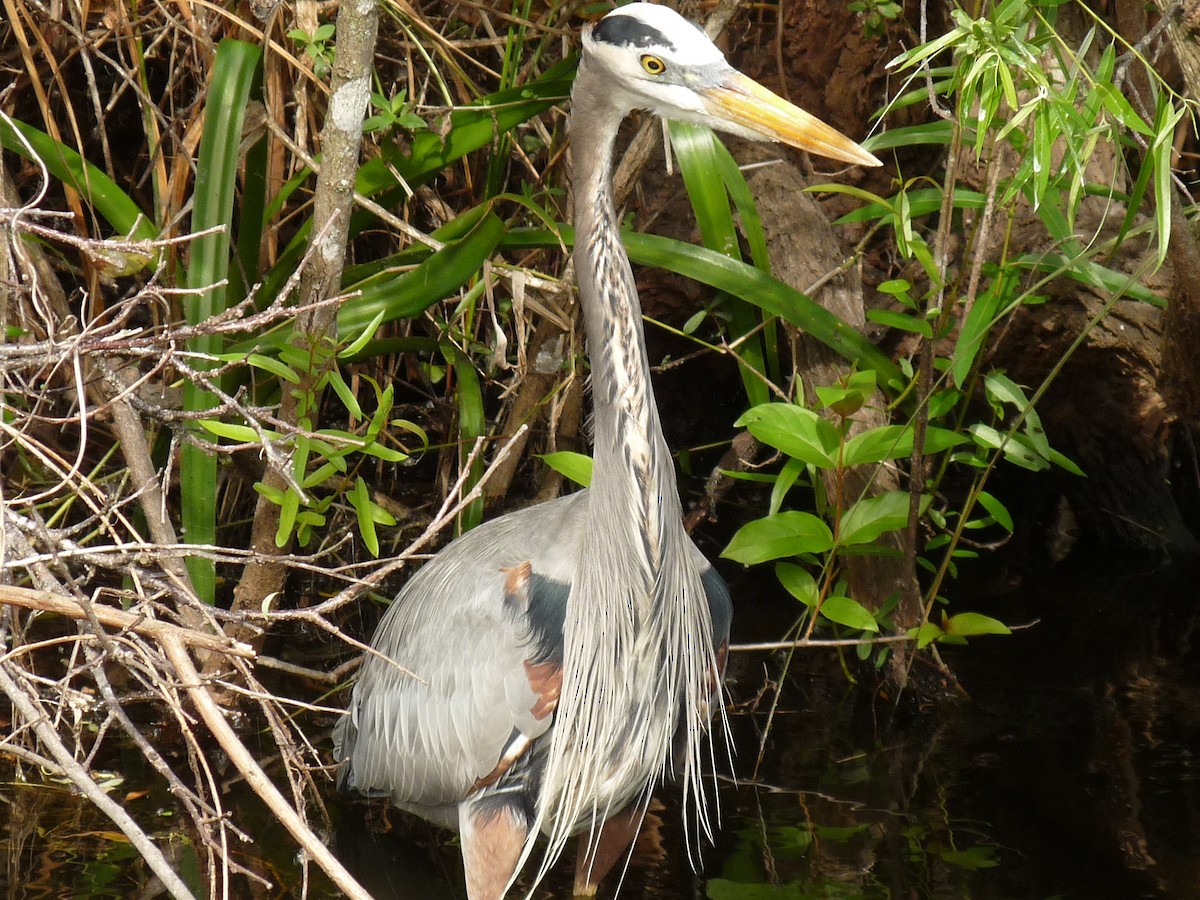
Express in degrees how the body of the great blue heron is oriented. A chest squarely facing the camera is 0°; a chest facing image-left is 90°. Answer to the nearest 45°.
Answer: approximately 315°

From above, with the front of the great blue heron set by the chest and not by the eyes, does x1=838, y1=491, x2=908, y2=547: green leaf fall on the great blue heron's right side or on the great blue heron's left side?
on the great blue heron's left side

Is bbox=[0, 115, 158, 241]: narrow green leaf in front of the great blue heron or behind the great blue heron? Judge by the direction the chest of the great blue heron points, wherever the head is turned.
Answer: behind
